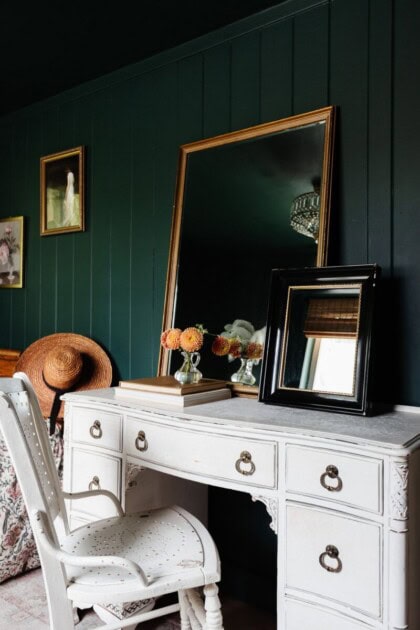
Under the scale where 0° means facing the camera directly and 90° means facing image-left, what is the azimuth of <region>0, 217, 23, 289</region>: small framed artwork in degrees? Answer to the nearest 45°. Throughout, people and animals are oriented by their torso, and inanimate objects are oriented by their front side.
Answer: approximately 45°

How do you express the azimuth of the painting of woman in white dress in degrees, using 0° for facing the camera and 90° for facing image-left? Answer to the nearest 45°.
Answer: approximately 45°

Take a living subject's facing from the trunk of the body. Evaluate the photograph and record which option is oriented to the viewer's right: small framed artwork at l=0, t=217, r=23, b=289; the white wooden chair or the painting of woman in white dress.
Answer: the white wooden chair

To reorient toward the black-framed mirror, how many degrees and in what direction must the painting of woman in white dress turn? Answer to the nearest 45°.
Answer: approximately 90° to its left

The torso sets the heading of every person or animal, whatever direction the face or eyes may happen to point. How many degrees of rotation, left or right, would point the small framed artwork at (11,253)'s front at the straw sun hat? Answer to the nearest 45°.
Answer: approximately 45° to its left

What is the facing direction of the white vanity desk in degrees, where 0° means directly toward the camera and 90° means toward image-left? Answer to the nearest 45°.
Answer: approximately 45°

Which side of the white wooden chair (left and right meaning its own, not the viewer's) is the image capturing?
right

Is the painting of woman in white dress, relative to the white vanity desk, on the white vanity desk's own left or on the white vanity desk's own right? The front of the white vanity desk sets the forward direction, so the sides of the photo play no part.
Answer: on the white vanity desk's own right

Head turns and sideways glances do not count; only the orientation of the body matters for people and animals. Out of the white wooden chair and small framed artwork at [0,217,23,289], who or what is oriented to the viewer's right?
the white wooden chair

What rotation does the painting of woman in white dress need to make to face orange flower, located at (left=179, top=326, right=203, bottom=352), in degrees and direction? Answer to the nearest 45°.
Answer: approximately 45° to its left
